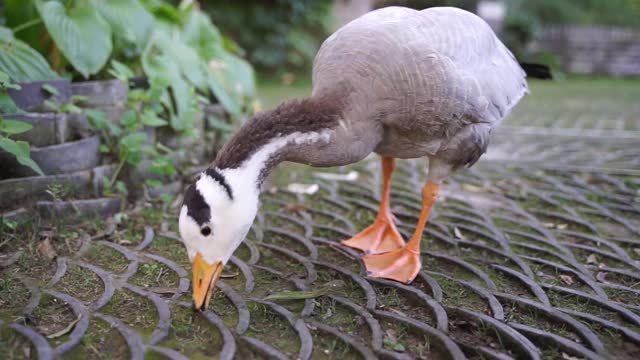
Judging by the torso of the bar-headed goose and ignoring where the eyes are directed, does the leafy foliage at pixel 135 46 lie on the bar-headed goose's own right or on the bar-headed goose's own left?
on the bar-headed goose's own right

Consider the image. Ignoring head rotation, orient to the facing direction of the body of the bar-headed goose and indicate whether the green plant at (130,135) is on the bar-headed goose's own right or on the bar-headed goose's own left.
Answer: on the bar-headed goose's own right

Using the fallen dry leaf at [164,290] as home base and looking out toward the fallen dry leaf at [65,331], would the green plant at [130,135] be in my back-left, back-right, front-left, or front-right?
back-right

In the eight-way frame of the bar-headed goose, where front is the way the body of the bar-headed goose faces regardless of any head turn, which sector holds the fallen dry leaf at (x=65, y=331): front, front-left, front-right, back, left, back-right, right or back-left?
front

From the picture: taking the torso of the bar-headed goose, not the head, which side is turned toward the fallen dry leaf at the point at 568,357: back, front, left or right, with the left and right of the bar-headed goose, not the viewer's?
left

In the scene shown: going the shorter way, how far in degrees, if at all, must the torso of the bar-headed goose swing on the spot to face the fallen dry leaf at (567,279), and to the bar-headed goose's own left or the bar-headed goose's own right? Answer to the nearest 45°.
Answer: approximately 135° to the bar-headed goose's own left

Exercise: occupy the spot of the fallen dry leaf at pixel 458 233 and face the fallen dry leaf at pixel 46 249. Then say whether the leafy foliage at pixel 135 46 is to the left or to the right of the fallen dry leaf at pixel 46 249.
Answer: right
